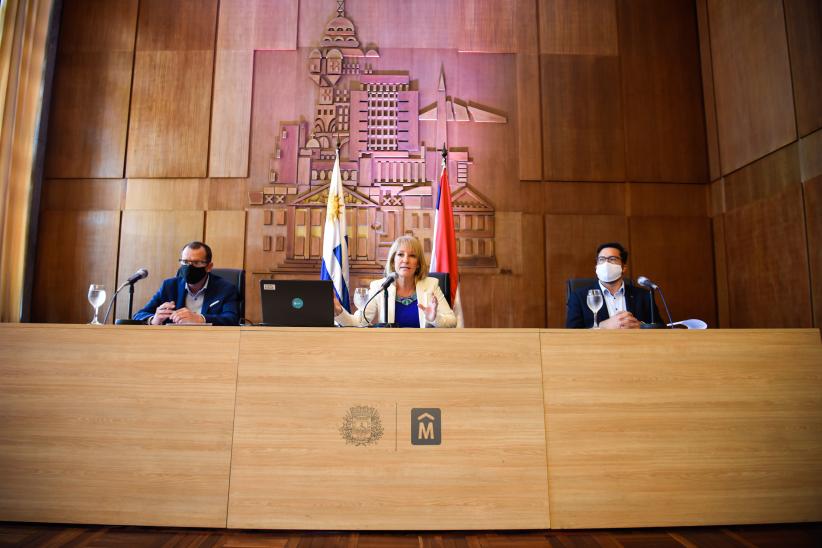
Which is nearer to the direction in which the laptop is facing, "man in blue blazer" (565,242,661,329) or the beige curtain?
the beige curtain

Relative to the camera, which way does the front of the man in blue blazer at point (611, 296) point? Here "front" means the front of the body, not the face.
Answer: toward the camera

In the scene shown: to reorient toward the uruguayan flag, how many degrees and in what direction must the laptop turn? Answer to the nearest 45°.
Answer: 0° — it already faces it

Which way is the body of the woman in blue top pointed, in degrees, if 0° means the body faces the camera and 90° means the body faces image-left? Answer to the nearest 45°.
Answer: approximately 0°

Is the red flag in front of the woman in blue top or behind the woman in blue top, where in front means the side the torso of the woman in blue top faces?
behind

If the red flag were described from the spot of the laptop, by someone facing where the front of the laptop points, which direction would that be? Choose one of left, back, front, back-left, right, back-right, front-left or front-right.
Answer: front-right

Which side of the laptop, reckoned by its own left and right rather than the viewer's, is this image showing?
back

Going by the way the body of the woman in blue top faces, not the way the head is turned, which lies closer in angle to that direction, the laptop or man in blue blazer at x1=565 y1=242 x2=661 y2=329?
the laptop
